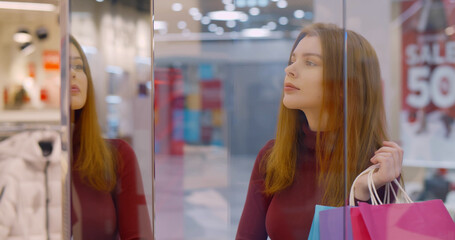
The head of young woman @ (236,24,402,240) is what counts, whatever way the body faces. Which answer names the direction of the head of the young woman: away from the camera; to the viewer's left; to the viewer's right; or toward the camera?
to the viewer's left

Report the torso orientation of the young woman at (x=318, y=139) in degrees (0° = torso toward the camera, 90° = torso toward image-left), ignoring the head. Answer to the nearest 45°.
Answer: approximately 45°

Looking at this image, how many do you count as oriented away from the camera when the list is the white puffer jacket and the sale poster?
0

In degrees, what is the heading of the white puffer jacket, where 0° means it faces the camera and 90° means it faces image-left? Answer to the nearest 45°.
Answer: approximately 315°

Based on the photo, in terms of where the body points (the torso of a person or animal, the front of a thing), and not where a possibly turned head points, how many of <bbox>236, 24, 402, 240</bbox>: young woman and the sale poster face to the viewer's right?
0
